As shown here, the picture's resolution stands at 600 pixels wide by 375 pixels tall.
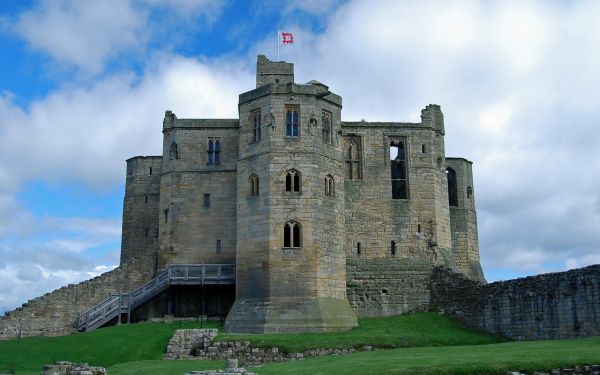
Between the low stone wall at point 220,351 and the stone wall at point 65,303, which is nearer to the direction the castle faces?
the low stone wall

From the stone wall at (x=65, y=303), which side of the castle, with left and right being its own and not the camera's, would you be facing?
right

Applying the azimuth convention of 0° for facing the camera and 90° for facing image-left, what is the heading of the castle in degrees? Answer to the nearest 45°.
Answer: approximately 0°

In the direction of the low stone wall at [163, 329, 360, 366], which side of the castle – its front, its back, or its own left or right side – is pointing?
front

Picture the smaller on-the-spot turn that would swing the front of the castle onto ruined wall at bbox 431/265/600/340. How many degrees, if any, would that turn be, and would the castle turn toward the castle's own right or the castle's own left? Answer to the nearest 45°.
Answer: approximately 45° to the castle's own left

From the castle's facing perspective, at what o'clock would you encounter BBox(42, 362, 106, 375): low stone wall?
The low stone wall is roughly at 1 o'clock from the castle.
